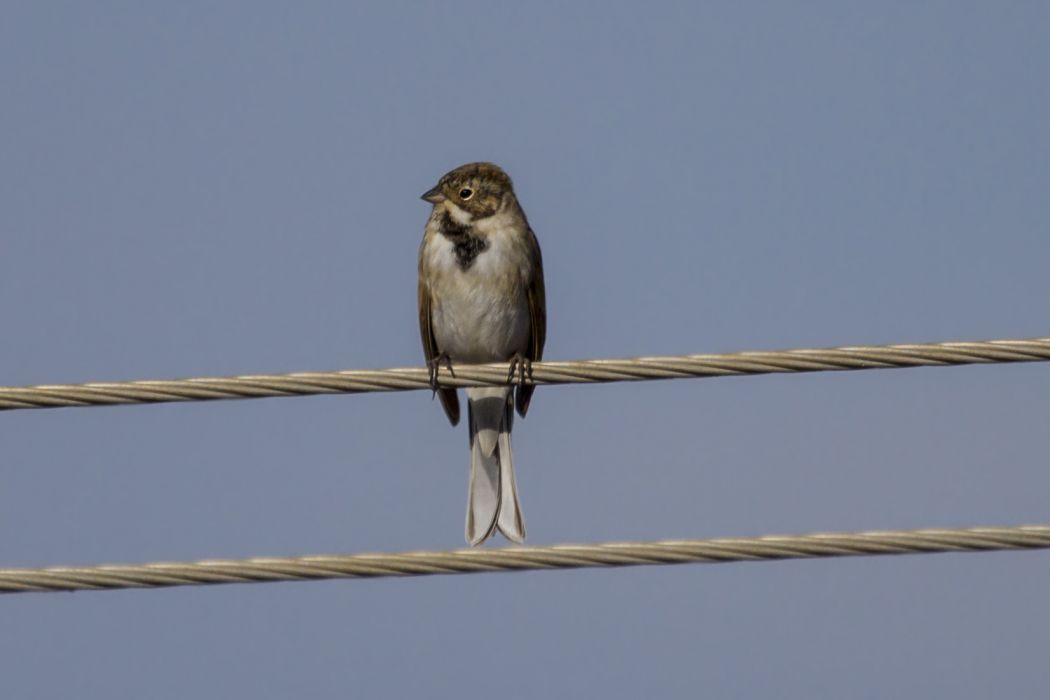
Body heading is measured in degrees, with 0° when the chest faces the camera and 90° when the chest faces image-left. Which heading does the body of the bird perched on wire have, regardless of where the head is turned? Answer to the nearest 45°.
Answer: approximately 0°
